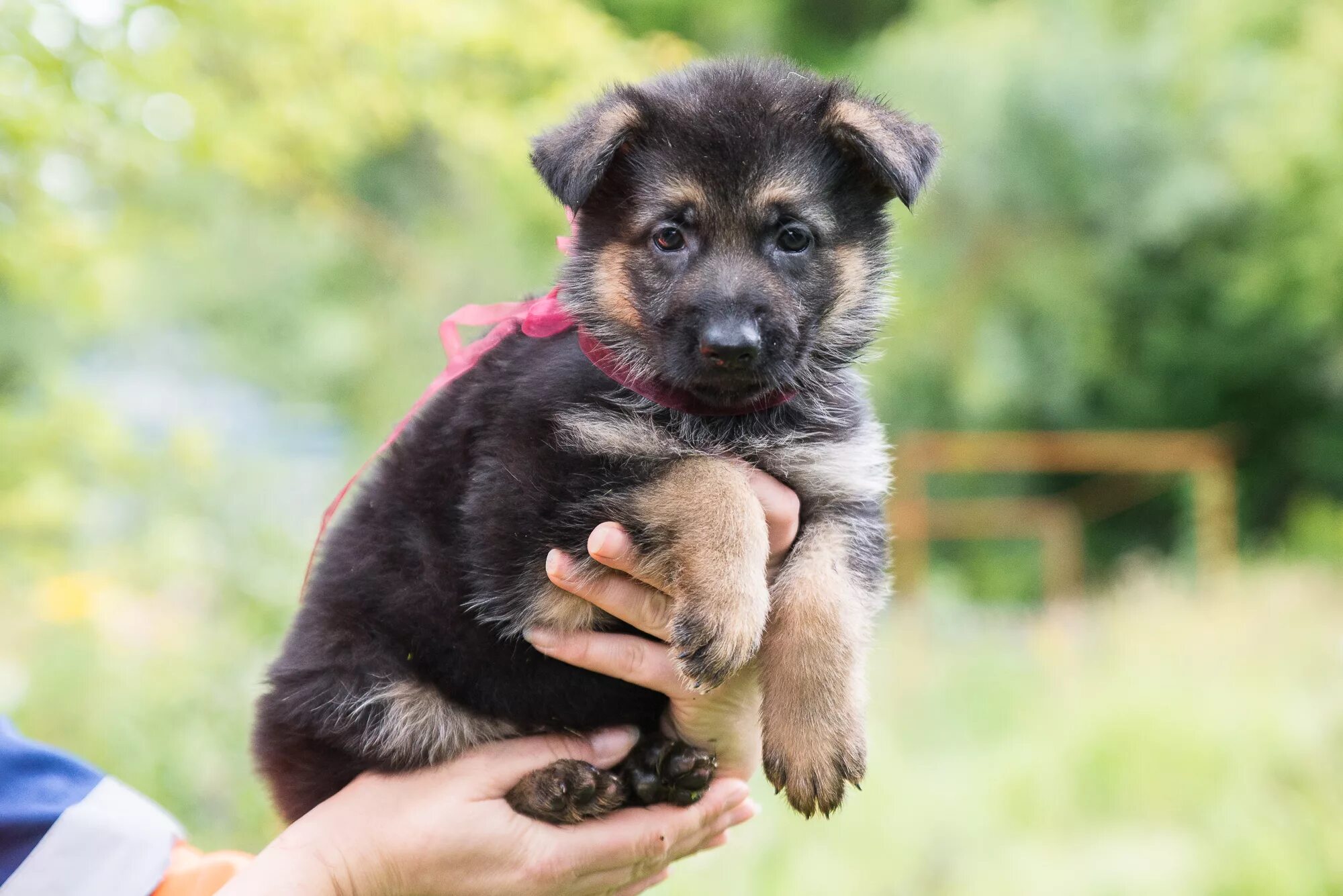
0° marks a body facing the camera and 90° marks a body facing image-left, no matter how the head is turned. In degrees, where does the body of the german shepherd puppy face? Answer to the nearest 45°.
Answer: approximately 315°

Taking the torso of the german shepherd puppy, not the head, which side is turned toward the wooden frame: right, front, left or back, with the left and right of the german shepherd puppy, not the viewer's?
left
